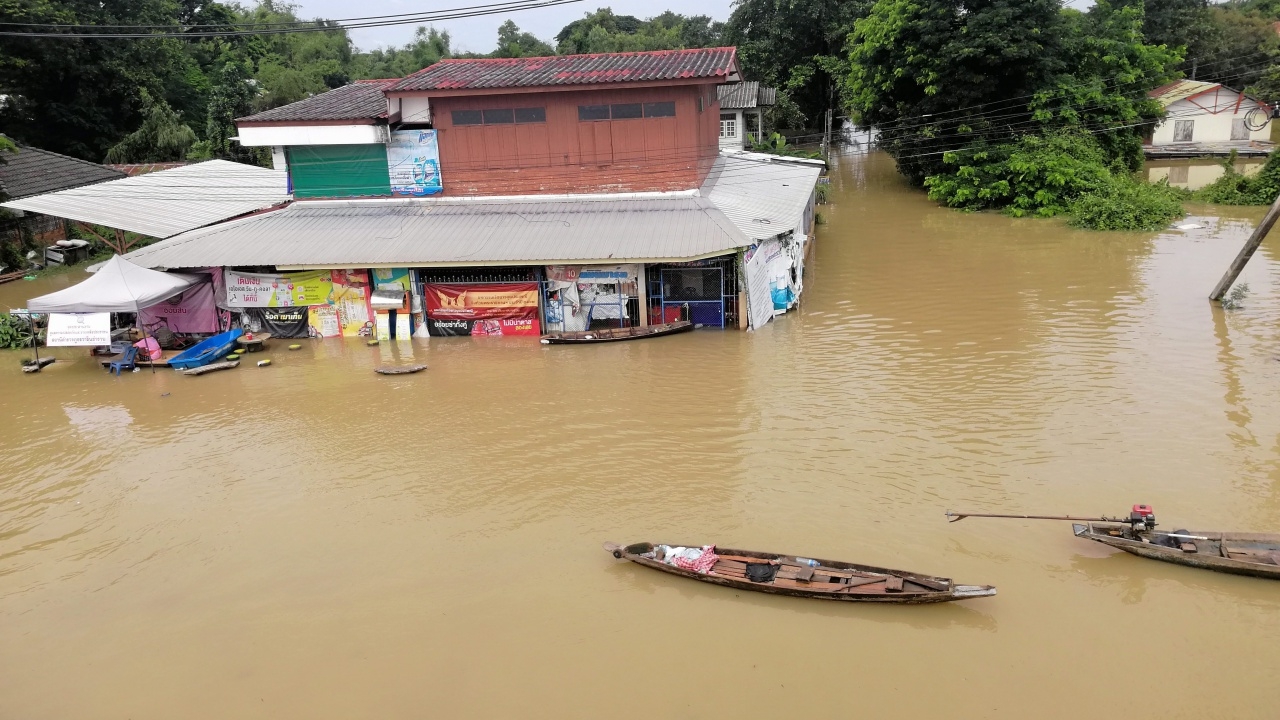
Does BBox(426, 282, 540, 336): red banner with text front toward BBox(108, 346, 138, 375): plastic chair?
no

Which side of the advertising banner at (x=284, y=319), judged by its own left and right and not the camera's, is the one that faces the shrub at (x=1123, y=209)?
left

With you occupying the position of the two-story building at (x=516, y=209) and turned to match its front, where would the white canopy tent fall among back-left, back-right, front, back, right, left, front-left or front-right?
right

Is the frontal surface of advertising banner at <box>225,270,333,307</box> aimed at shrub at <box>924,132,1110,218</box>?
no

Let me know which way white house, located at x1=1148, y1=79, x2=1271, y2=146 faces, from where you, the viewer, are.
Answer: facing the viewer

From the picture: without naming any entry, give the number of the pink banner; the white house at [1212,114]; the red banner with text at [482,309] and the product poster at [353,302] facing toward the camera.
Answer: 4

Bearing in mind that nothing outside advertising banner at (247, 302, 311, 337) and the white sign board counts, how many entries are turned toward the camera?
2

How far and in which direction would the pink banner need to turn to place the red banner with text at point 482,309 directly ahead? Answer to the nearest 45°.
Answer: approximately 45° to its left

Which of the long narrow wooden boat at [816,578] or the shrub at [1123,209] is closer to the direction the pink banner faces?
the long narrow wooden boat

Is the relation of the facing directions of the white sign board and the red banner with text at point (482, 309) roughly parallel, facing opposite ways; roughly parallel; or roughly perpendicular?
roughly parallel

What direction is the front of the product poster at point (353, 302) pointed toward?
toward the camera

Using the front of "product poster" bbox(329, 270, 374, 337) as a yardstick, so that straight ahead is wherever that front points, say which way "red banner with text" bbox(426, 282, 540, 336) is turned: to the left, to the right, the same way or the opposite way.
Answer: the same way

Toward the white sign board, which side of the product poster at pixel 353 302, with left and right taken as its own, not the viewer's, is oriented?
right

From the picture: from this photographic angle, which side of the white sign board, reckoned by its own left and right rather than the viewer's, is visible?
front

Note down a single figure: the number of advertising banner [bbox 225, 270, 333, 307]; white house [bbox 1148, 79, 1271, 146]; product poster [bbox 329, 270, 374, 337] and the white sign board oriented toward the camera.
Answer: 4
